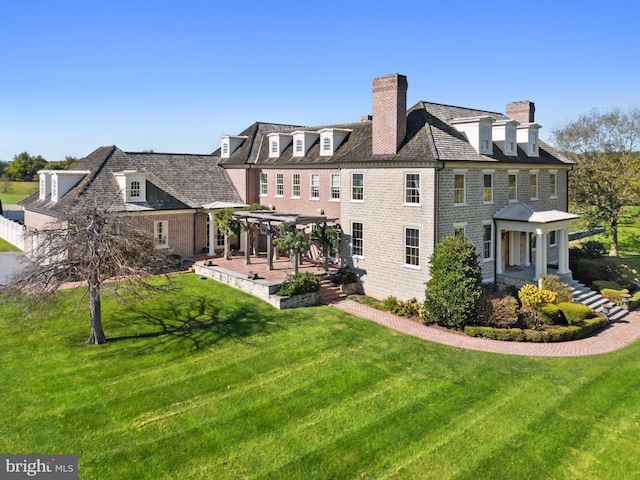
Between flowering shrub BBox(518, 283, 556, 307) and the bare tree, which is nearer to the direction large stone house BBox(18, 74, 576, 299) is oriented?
the flowering shrub

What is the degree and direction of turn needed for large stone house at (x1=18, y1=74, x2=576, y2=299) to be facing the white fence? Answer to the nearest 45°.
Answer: approximately 180°

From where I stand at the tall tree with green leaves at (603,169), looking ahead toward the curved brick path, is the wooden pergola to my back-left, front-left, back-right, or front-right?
front-right

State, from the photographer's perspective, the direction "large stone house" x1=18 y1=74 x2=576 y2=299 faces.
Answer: facing the viewer and to the right of the viewer

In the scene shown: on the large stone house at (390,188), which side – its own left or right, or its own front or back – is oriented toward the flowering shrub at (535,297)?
front

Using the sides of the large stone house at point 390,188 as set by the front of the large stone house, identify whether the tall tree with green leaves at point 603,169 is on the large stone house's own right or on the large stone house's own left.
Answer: on the large stone house's own left

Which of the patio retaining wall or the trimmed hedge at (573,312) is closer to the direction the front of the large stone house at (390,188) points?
the trimmed hedge

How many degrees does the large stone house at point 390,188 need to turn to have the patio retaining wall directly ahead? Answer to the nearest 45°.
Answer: approximately 90° to its right

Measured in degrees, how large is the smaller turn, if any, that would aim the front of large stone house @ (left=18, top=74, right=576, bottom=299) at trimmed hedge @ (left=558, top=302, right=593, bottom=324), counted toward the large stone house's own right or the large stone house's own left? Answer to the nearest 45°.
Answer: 0° — it already faces it

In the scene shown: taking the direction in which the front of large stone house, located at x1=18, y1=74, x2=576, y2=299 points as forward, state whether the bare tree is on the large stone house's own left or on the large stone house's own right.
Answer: on the large stone house's own right
